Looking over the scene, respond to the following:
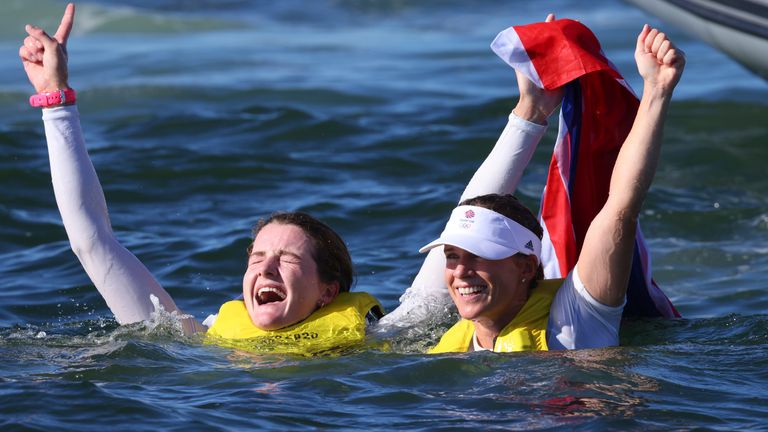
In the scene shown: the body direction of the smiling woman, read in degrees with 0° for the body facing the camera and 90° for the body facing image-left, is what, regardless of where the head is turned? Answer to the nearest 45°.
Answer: approximately 45°
